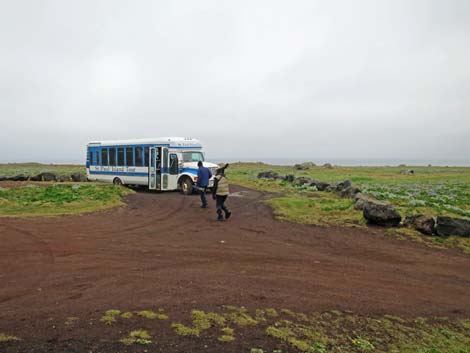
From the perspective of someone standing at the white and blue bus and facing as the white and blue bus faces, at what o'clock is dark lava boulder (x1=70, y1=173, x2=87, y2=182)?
The dark lava boulder is roughly at 6 o'clock from the white and blue bus.

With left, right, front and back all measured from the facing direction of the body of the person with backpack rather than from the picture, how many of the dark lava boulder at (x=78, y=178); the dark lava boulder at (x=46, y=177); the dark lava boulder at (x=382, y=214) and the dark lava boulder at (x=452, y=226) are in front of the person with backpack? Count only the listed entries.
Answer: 2

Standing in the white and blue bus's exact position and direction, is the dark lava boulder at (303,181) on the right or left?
on its left

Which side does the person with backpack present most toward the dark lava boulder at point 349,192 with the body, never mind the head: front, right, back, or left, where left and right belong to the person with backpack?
right

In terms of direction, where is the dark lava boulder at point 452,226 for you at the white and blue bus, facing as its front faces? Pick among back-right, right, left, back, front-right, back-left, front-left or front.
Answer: front

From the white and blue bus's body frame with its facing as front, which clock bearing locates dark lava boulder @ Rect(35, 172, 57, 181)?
The dark lava boulder is roughly at 6 o'clock from the white and blue bus.

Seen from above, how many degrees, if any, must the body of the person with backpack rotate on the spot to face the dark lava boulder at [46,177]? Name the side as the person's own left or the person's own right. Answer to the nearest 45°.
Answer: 0° — they already face it

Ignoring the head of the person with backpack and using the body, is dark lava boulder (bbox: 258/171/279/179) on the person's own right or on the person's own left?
on the person's own right

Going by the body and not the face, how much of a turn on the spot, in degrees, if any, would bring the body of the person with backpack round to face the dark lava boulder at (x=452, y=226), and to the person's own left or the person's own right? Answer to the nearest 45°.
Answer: approximately 135° to the person's own right
